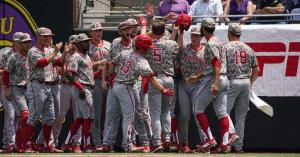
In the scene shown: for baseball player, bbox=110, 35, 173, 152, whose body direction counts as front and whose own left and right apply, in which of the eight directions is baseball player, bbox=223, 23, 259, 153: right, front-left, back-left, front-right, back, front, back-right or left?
front-right

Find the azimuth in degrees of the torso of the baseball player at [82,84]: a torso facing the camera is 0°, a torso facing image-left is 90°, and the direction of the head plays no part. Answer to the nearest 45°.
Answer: approximately 315°

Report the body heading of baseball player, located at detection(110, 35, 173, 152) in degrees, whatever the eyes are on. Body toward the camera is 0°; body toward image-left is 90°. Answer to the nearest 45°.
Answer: approximately 225°

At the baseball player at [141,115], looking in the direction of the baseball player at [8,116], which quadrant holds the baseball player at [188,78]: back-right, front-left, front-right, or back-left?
back-right

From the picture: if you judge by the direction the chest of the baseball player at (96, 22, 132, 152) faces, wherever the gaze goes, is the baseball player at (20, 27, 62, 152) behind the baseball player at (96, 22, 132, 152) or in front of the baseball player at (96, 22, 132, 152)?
behind
